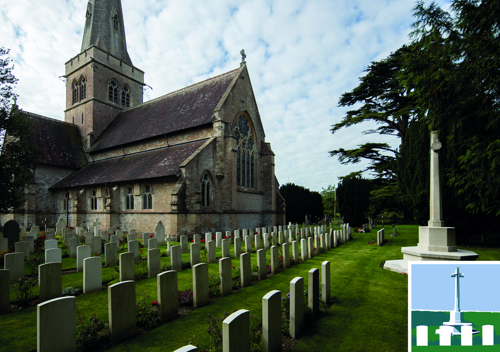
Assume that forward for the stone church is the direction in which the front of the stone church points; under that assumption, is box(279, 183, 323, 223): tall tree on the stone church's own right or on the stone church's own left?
on the stone church's own left
